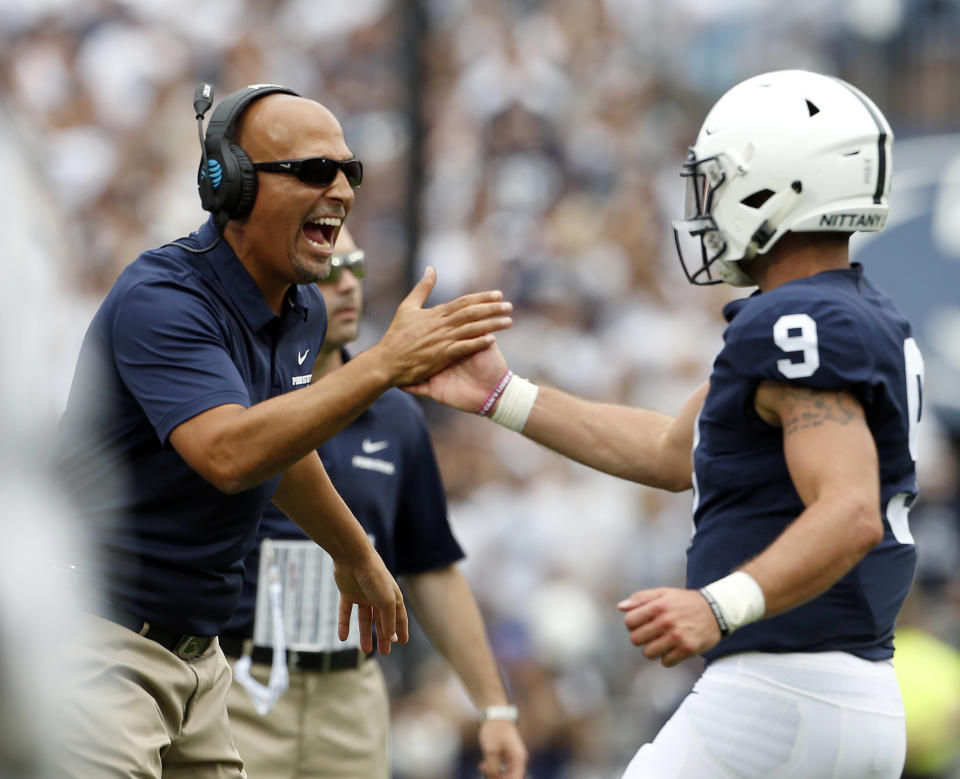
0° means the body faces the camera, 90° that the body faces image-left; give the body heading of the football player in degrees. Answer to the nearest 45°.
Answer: approximately 90°

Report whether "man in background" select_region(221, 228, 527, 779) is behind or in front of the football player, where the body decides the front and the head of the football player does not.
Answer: in front

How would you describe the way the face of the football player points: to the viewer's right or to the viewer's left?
to the viewer's left

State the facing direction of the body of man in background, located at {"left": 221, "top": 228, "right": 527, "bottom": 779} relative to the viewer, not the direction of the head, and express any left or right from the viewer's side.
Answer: facing the viewer

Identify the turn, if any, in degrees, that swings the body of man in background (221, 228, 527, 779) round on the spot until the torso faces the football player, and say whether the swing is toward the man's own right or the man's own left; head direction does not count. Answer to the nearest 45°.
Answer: approximately 45° to the man's own left

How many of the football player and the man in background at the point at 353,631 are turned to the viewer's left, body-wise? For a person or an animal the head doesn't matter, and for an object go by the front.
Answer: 1
